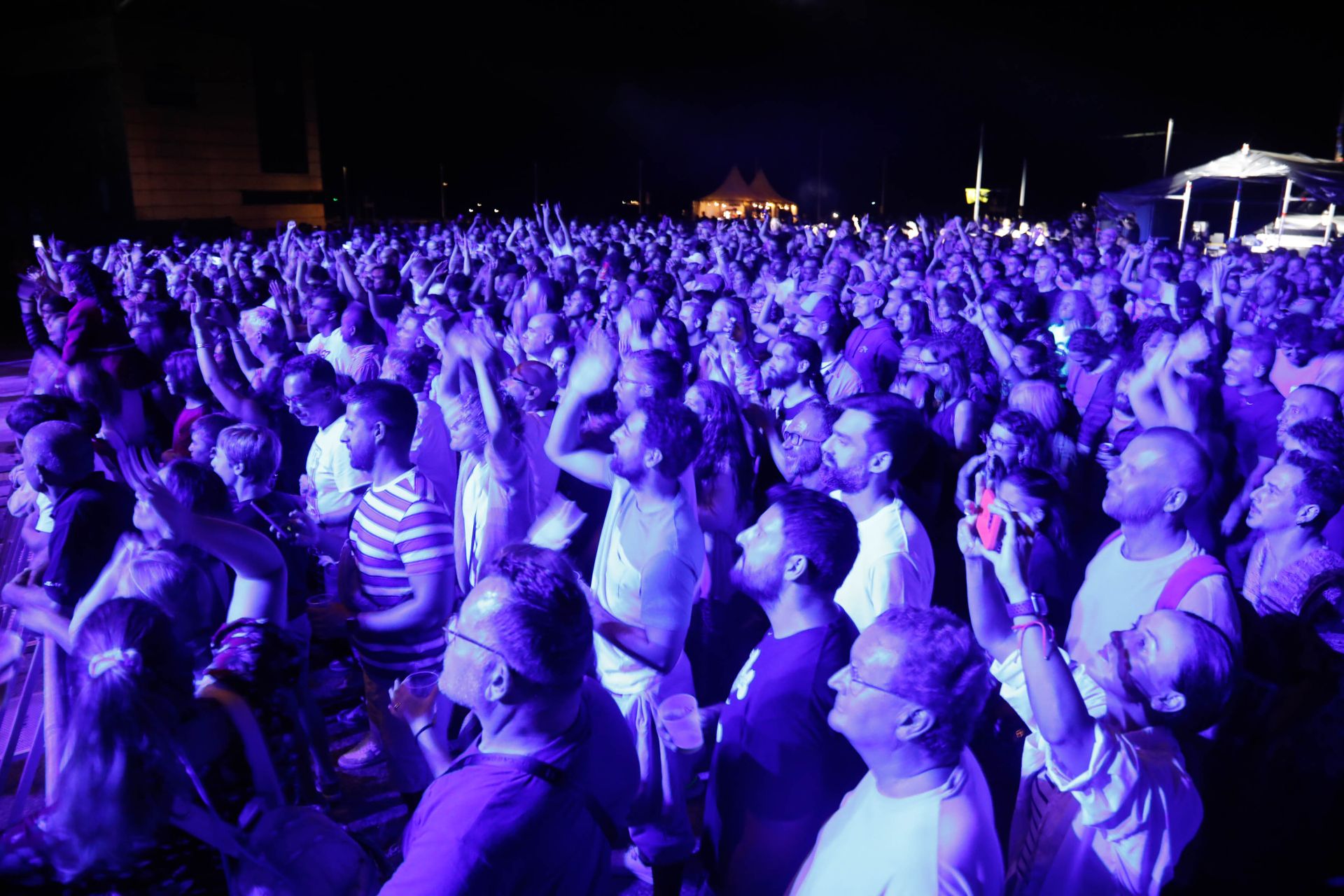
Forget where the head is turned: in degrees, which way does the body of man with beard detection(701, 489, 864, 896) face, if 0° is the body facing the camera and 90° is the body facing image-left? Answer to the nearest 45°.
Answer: approximately 90°

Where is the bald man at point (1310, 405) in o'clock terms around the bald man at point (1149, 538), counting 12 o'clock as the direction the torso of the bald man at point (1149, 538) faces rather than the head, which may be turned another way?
the bald man at point (1310, 405) is roughly at 5 o'clock from the bald man at point (1149, 538).

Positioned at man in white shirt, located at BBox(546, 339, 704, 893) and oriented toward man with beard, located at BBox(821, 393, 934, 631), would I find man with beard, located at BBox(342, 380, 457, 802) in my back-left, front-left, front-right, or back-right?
back-left

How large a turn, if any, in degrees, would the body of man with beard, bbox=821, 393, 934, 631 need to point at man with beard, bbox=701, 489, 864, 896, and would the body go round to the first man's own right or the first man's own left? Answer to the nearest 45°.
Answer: approximately 90° to the first man's own left

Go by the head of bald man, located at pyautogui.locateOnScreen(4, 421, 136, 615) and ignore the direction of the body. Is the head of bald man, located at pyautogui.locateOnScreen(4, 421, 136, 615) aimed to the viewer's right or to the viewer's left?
to the viewer's left

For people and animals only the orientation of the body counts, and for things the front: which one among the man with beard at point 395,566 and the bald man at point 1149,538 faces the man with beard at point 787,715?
the bald man

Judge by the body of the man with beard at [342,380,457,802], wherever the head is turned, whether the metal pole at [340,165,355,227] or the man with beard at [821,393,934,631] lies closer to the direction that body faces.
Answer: the metal pole
